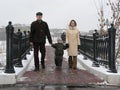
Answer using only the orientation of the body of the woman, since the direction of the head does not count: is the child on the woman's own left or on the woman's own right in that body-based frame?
on the woman's own right

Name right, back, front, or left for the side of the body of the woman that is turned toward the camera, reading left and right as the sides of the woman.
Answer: front

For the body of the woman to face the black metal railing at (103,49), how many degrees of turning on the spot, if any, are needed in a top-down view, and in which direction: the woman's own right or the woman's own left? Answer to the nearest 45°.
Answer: approximately 45° to the woman's own left

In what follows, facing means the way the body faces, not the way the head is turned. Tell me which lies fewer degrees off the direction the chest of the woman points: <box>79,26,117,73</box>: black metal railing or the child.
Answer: the black metal railing
